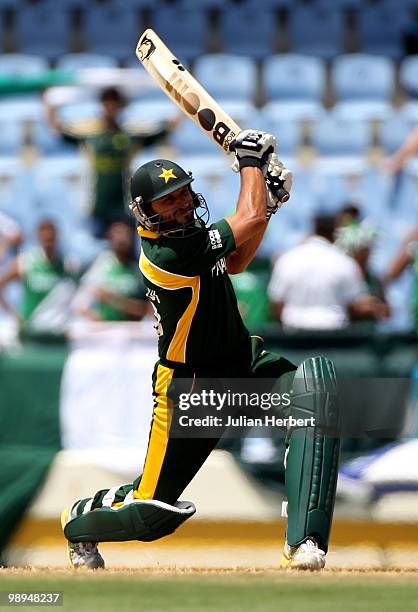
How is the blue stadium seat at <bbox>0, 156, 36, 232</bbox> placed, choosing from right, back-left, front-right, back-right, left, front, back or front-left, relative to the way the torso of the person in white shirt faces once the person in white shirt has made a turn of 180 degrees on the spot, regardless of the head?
back-right

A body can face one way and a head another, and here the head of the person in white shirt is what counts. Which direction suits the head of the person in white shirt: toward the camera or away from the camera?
away from the camera

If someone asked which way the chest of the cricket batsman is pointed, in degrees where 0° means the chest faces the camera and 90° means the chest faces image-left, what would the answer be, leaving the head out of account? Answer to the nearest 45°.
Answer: approximately 270°

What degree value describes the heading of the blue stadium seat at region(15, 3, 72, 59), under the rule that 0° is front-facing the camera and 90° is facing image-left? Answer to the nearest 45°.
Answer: approximately 0°

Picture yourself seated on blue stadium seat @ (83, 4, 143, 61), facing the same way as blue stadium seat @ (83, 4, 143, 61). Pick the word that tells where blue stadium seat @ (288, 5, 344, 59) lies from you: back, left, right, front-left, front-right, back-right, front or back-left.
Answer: left

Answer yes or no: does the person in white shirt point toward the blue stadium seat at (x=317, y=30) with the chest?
yes

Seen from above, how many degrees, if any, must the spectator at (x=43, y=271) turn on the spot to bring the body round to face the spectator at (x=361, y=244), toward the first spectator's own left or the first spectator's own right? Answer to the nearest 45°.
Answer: approximately 45° to the first spectator's own left

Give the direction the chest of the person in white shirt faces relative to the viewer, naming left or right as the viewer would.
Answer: facing away from the viewer

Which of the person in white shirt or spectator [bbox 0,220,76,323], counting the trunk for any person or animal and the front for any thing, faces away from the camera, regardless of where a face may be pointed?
the person in white shirt
